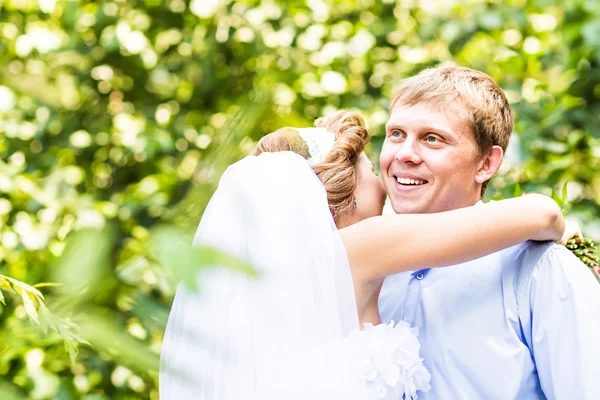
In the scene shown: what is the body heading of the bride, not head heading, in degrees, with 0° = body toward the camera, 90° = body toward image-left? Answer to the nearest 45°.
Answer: approximately 225°

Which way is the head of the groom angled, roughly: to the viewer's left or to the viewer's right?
to the viewer's left

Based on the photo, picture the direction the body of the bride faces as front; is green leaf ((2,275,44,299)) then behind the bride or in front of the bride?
behind

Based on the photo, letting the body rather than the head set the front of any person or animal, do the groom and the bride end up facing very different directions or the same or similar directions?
very different directions

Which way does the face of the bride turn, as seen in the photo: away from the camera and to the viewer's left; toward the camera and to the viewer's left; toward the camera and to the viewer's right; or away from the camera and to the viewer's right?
away from the camera and to the viewer's right
